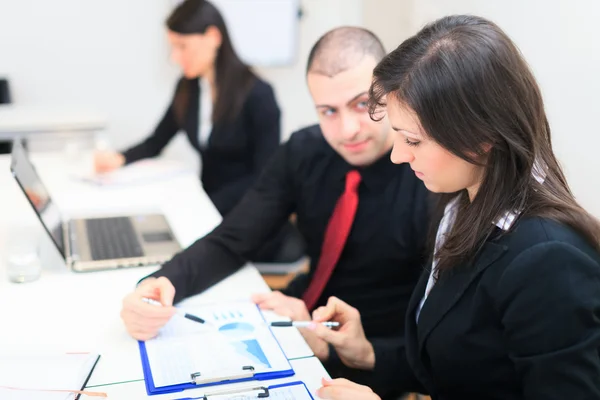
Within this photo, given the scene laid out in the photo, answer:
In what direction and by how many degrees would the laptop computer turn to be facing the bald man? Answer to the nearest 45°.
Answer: approximately 45° to its right

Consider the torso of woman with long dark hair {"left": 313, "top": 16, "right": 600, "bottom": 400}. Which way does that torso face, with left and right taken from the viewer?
facing to the left of the viewer

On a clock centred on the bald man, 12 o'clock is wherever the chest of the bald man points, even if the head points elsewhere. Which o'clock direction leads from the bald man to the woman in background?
The woman in background is roughly at 4 o'clock from the bald man.

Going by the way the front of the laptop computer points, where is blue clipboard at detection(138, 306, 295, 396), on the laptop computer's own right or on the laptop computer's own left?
on the laptop computer's own right

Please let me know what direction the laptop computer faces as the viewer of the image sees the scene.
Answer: facing to the right of the viewer

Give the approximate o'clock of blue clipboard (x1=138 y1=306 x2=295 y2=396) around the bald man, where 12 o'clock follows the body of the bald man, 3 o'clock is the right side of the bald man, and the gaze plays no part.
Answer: The blue clipboard is roughly at 11 o'clock from the bald man.

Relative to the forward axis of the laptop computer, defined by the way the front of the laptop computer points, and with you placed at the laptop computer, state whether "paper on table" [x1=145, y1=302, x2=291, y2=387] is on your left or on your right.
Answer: on your right

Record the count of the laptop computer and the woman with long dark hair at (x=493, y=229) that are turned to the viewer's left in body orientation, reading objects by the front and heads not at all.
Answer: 1

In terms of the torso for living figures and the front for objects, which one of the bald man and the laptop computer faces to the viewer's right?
the laptop computer
